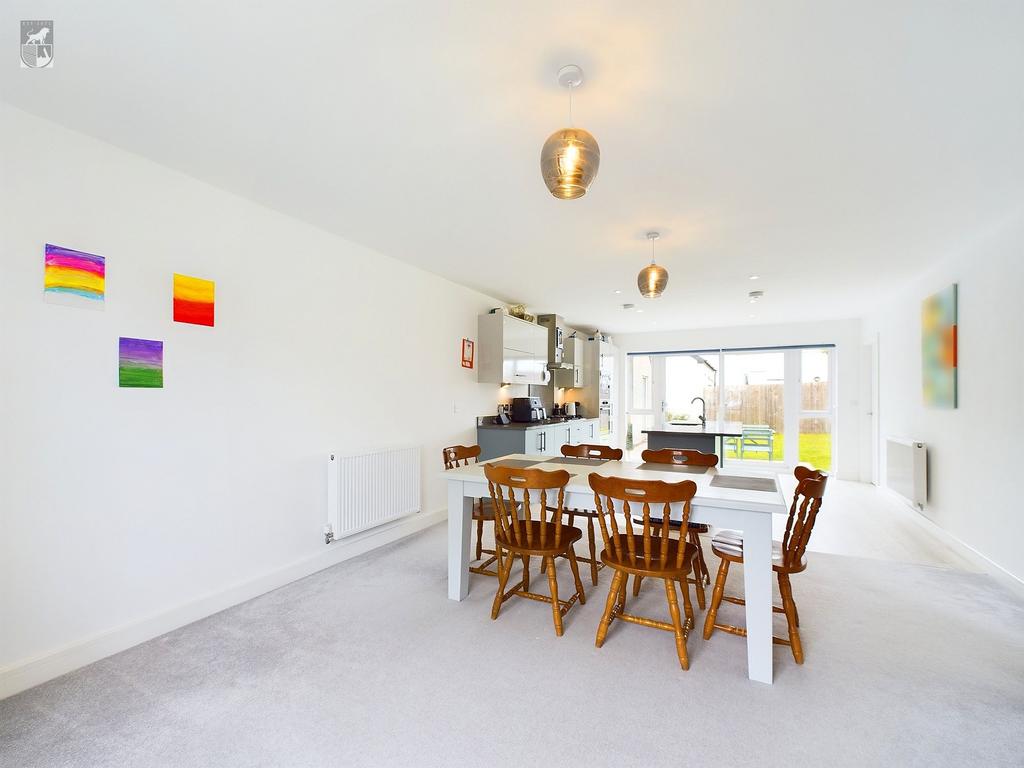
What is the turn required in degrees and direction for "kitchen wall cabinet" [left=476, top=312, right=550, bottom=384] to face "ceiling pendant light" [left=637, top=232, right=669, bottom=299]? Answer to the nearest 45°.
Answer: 0° — it already faces it

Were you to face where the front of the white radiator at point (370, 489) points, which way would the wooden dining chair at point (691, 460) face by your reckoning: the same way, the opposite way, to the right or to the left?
to the right

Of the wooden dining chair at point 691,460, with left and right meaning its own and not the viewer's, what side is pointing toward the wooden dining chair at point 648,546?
front

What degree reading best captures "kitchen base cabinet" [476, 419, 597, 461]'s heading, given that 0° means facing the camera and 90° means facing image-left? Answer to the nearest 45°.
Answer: approximately 315°

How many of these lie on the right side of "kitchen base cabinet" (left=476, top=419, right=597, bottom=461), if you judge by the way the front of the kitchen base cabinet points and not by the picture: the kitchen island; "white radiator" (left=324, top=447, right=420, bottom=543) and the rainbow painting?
2

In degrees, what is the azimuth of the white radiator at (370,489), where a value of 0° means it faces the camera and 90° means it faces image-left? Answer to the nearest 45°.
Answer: approximately 315°

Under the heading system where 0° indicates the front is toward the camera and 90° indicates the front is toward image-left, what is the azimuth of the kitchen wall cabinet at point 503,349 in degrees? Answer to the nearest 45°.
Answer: approximately 315°

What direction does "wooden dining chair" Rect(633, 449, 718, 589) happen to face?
toward the camera

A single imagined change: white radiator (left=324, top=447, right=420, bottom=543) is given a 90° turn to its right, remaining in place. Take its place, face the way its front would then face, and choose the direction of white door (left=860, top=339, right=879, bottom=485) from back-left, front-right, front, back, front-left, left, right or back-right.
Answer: back-left

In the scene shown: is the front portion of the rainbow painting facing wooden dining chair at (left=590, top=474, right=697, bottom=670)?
yes

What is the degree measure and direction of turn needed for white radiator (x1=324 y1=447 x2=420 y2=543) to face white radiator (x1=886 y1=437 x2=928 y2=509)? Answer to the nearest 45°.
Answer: approximately 45° to its left

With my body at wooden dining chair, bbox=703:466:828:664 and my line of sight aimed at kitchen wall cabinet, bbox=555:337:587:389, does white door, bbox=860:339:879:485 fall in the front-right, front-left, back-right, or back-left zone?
front-right

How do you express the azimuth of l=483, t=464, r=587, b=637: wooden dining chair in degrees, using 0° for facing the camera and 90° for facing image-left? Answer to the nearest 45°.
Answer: approximately 225°
